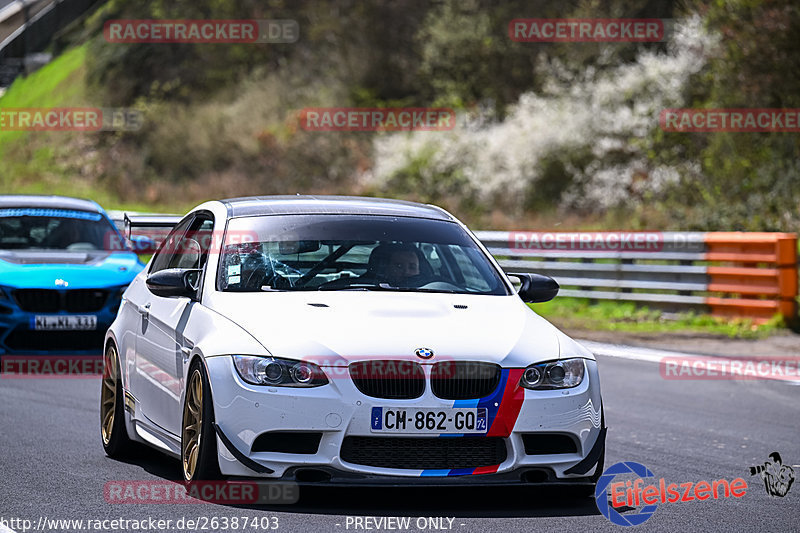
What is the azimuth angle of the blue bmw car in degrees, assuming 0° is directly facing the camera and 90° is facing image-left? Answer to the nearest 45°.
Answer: approximately 0°

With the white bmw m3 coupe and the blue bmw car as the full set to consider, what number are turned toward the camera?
2

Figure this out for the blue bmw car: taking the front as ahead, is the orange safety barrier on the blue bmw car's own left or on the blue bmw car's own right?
on the blue bmw car's own left

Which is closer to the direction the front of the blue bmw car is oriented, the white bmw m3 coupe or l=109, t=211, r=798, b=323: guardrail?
the white bmw m3 coupe

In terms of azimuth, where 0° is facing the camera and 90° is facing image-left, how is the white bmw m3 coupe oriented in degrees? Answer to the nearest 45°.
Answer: approximately 0°

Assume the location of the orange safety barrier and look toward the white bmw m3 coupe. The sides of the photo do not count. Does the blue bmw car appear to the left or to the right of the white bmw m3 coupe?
right

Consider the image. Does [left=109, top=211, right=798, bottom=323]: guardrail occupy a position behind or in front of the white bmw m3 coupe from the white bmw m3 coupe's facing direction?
behind
